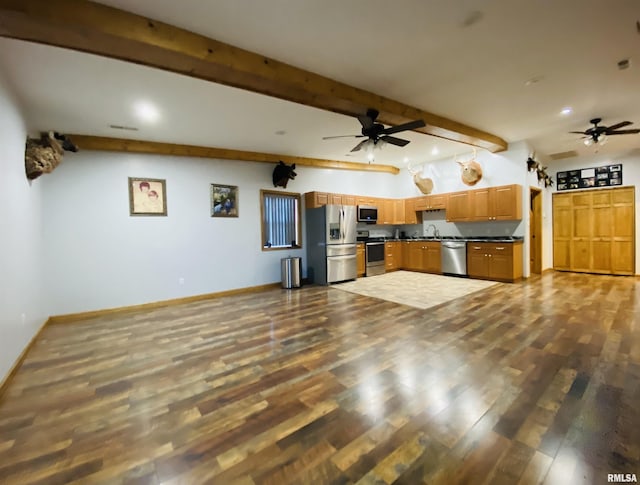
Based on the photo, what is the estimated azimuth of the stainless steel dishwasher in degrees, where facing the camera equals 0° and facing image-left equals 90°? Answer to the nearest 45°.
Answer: approximately 45°

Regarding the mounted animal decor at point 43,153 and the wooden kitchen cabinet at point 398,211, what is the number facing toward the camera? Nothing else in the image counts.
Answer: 1

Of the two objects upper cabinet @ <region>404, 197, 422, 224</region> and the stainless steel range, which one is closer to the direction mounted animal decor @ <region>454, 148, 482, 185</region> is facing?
the stainless steel range

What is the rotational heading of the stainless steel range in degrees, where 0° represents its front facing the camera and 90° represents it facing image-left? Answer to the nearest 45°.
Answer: approximately 315°

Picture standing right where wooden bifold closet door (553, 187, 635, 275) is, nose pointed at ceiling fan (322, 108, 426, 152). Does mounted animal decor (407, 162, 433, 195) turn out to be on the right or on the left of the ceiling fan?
right

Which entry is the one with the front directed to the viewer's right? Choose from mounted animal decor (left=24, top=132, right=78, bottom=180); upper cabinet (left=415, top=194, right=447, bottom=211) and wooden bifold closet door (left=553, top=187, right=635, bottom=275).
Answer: the mounted animal decor

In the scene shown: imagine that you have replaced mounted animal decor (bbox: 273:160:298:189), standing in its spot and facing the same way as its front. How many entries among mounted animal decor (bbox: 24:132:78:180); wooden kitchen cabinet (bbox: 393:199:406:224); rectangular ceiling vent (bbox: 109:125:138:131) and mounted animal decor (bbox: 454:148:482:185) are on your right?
2

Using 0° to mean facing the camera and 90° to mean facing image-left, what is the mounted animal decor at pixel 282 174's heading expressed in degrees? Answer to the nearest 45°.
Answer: approximately 315°

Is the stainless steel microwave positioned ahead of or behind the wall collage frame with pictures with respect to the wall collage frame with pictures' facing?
ahead
